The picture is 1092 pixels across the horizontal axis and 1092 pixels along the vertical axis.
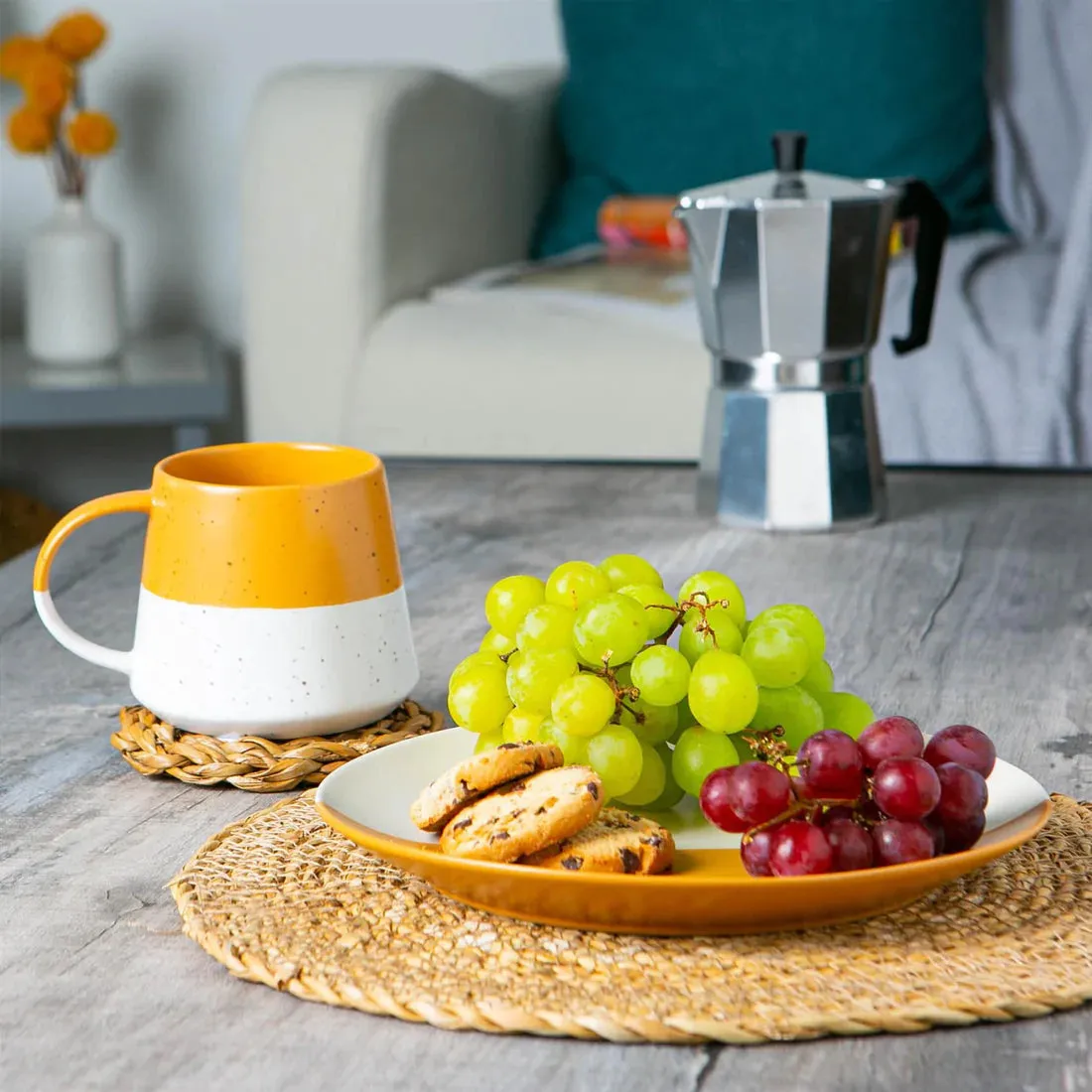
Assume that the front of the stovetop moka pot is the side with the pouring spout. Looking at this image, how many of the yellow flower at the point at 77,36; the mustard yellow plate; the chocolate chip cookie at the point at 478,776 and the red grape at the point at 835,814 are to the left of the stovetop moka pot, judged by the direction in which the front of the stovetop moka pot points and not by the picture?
3

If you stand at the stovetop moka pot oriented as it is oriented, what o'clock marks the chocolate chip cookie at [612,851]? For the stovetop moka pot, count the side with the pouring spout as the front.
The chocolate chip cookie is roughly at 9 o'clock from the stovetop moka pot.

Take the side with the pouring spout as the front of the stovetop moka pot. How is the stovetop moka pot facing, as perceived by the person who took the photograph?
facing to the left of the viewer

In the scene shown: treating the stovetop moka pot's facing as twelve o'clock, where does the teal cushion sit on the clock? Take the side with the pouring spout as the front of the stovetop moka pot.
The teal cushion is roughly at 3 o'clock from the stovetop moka pot.

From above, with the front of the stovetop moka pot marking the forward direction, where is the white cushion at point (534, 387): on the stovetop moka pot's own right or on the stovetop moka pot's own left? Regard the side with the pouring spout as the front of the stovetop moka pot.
on the stovetop moka pot's own right

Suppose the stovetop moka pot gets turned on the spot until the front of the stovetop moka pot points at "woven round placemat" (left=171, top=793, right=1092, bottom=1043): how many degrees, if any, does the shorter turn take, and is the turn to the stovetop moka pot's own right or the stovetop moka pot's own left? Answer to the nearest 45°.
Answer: approximately 90° to the stovetop moka pot's own left

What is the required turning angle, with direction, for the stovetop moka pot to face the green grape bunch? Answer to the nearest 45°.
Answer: approximately 90° to its left

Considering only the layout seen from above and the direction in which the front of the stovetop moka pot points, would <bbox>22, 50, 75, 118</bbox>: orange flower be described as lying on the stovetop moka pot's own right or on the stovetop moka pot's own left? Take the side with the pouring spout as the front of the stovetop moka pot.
on the stovetop moka pot's own right

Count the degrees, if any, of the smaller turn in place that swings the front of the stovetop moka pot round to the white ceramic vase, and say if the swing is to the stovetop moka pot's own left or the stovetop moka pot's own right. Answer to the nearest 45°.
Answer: approximately 45° to the stovetop moka pot's own right

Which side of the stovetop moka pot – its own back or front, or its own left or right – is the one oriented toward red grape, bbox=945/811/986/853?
left

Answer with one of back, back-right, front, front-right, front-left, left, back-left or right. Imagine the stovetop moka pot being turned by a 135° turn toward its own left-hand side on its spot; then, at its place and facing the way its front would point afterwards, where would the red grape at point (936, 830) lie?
front-right

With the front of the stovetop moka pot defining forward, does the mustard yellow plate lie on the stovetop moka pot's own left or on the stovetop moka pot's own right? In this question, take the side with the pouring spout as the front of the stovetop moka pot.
on the stovetop moka pot's own left
